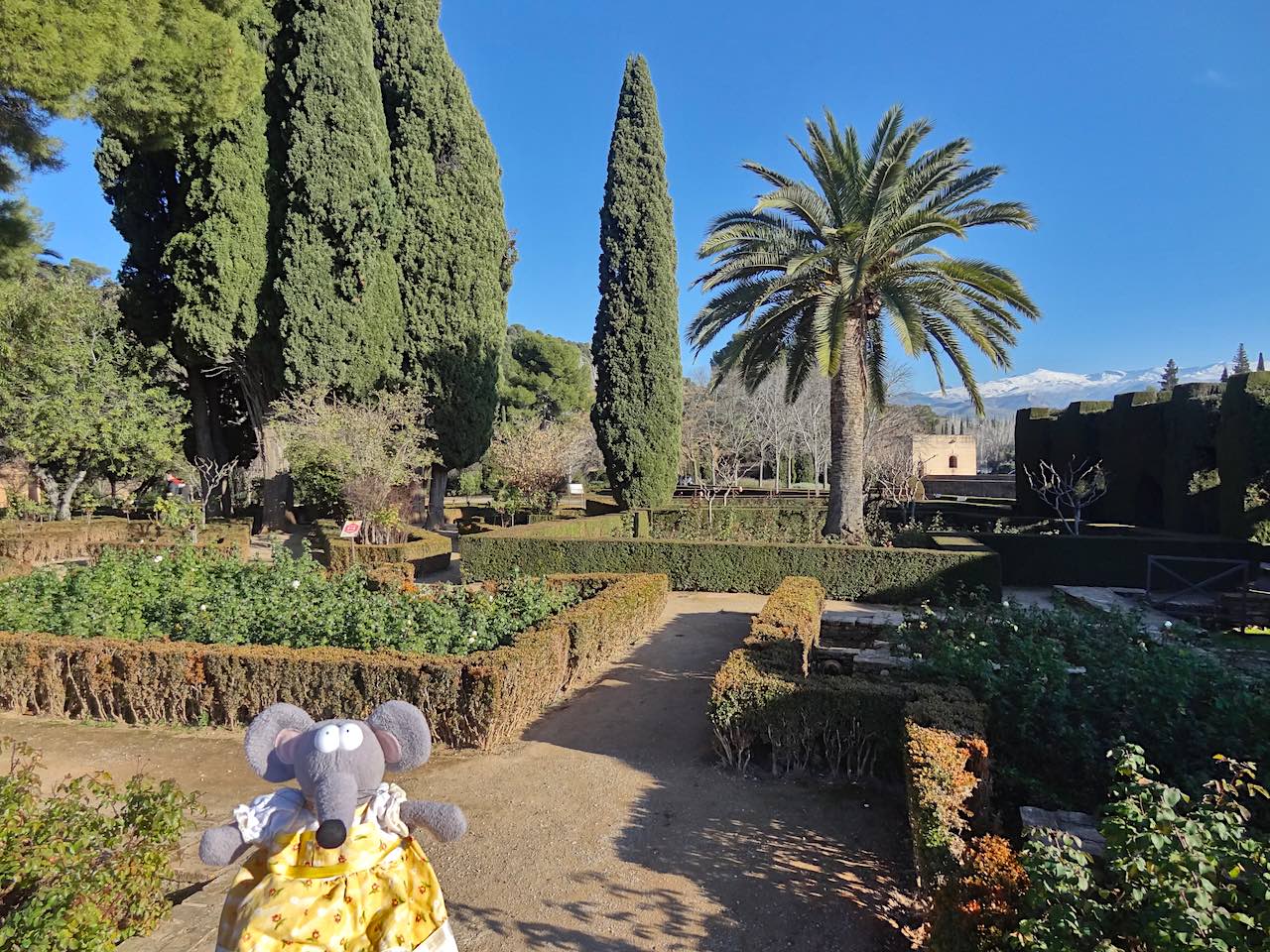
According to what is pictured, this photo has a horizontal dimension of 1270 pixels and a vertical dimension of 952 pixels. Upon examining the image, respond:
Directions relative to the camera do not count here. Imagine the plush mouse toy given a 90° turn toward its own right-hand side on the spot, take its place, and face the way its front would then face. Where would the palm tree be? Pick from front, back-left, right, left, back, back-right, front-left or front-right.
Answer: back-right

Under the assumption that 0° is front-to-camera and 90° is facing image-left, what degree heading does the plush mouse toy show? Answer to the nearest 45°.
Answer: approximately 0°

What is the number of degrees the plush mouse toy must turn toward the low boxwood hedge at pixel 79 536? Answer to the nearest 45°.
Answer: approximately 180°

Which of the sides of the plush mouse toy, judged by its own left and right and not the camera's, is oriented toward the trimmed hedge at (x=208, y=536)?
back

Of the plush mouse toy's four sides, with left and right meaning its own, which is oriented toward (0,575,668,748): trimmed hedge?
back

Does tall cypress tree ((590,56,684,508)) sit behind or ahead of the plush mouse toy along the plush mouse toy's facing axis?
behind

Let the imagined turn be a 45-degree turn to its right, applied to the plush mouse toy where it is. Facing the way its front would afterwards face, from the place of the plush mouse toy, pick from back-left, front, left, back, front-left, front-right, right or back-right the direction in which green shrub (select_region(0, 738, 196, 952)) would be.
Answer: right

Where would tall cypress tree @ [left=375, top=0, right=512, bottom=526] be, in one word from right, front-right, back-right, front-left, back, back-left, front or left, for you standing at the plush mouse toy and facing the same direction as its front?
back

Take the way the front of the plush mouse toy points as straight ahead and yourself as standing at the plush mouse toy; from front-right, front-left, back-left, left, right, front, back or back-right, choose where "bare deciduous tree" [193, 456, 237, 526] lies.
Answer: back

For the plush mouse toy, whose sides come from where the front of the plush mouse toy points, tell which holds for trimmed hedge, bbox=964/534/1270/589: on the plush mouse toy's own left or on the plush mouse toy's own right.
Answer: on the plush mouse toy's own left

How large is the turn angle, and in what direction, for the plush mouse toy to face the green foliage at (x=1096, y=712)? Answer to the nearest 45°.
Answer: approximately 90° to its left

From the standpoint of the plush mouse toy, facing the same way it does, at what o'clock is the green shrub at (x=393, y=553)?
The green shrub is roughly at 6 o'clock from the plush mouse toy.

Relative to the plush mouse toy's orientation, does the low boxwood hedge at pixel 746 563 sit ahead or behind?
behind

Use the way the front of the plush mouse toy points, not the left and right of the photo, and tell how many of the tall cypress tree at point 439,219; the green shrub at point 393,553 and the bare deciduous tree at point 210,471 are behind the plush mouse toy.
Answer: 3
